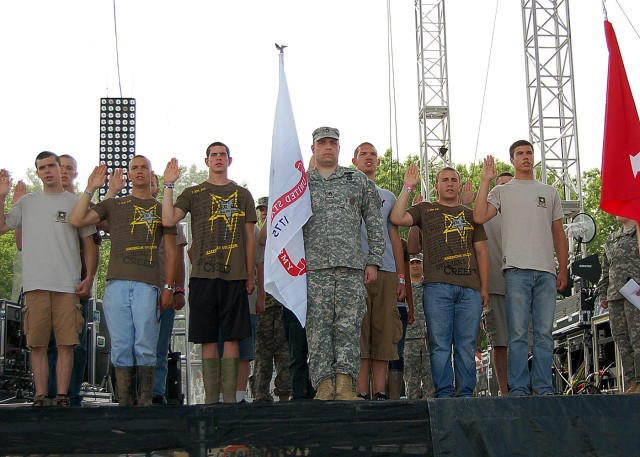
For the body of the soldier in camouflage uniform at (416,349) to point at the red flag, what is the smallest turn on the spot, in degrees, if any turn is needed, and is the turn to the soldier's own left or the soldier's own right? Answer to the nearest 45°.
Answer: approximately 45° to the soldier's own left

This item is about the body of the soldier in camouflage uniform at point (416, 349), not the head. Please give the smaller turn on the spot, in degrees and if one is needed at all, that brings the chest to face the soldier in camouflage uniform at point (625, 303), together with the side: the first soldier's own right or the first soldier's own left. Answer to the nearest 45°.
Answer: approximately 45° to the first soldier's own left

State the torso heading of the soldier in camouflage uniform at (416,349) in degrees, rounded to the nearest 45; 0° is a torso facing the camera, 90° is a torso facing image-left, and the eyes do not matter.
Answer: approximately 0°

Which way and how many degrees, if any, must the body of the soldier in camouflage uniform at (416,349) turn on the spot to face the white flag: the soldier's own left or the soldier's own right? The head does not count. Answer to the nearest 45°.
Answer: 0° — they already face it

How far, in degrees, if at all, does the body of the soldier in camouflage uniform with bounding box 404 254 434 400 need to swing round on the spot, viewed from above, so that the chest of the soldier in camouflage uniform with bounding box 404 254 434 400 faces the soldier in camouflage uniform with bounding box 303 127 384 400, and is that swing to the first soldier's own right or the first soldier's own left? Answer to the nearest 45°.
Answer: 0° — they already face them
